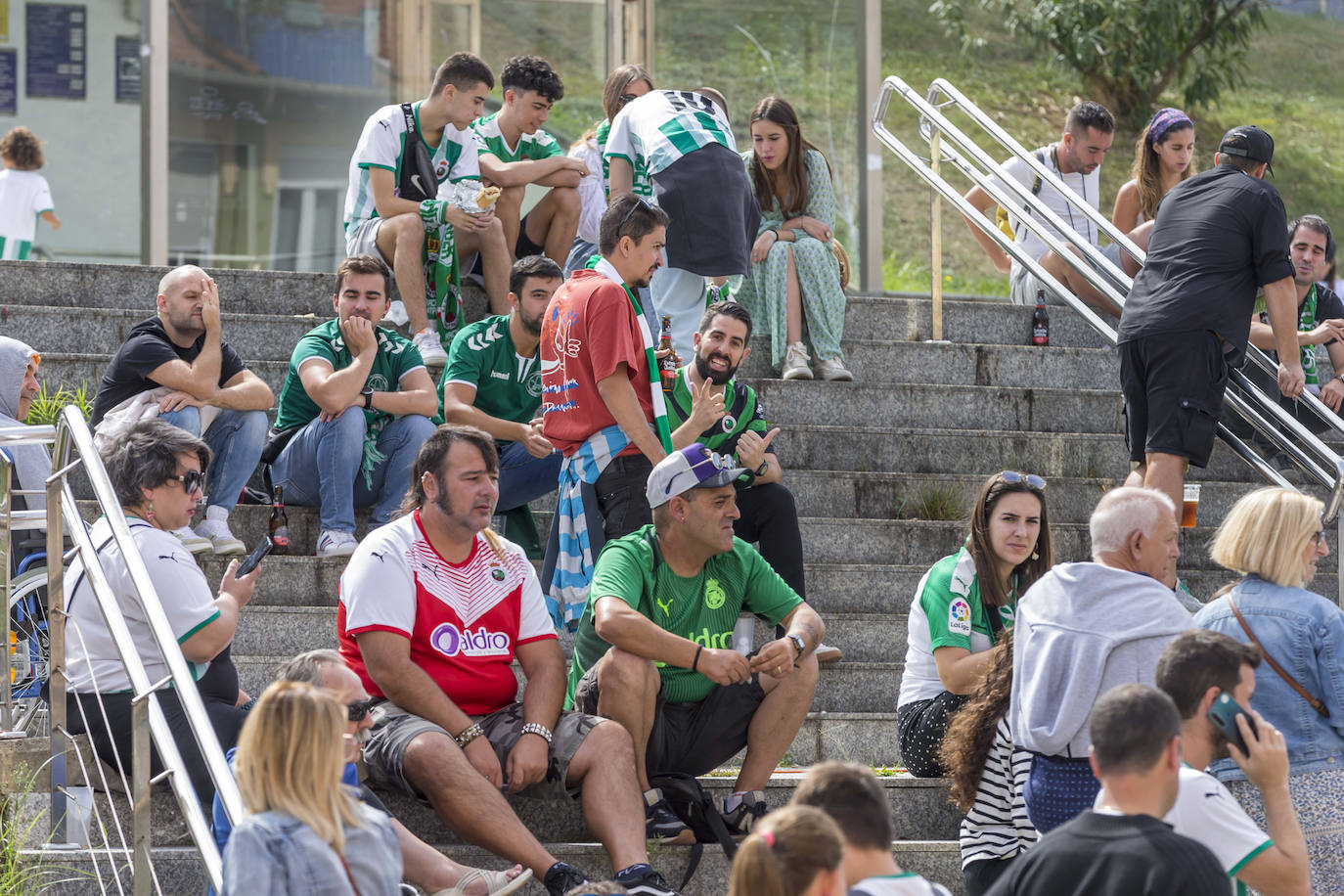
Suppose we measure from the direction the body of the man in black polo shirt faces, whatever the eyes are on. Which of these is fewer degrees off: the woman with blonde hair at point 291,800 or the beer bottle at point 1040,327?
the beer bottle

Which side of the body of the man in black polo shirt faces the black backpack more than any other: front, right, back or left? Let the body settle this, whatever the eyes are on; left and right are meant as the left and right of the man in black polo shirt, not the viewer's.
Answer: back

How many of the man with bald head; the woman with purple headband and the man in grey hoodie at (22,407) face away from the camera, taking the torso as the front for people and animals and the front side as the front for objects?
0

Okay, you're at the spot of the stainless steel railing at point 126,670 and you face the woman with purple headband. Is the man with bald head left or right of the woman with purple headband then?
left

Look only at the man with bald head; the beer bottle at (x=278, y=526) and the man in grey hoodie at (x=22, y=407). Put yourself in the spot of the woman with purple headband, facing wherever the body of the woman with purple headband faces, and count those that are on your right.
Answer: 3

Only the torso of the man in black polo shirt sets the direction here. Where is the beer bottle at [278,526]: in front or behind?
behind

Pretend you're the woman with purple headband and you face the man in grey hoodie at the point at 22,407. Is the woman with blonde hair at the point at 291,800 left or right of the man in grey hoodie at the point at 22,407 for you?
left

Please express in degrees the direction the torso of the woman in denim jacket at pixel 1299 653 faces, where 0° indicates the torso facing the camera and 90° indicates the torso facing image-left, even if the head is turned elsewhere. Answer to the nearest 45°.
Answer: approximately 225°

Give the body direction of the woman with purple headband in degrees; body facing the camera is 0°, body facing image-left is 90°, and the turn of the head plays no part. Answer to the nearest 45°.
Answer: approximately 315°

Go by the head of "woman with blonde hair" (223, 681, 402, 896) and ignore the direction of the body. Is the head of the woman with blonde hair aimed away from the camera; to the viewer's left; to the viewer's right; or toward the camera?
away from the camera

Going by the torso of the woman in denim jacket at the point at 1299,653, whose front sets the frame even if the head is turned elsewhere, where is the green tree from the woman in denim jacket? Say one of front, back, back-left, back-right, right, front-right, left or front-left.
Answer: front-left

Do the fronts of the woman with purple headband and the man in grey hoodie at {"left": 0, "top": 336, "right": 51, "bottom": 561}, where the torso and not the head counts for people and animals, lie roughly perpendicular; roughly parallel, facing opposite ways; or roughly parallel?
roughly perpendicular

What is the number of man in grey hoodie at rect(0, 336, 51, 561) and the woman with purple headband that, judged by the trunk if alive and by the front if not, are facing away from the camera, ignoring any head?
0
